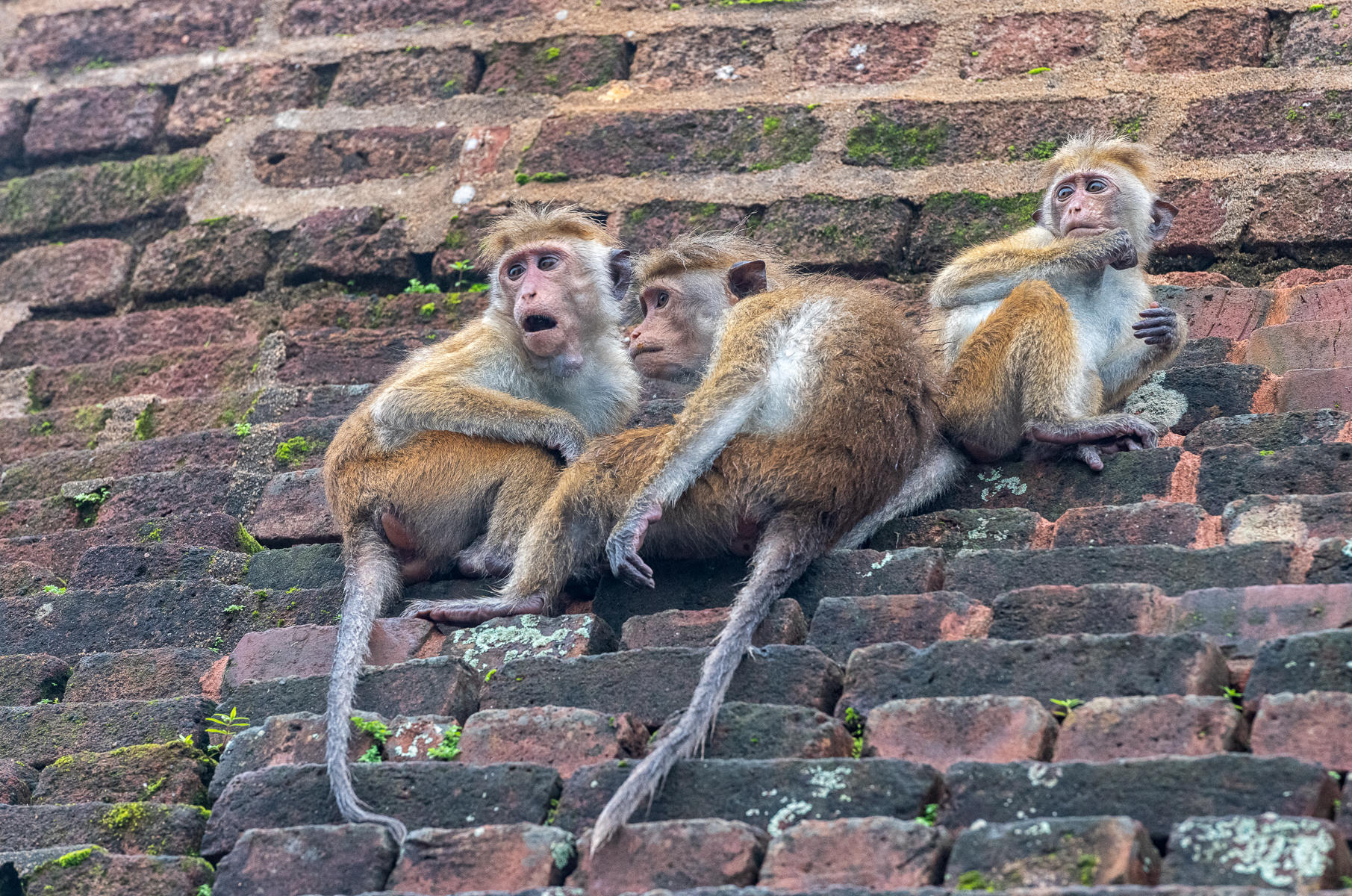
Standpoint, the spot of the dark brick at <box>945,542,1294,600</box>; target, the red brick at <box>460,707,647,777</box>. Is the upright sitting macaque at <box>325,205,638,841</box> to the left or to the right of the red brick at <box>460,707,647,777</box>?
right

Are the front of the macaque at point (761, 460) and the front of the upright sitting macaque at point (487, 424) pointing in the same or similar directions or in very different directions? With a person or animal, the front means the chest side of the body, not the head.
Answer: very different directions

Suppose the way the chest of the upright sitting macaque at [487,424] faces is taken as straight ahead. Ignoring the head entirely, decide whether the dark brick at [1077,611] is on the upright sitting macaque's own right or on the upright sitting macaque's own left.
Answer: on the upright sitting macaque's own right

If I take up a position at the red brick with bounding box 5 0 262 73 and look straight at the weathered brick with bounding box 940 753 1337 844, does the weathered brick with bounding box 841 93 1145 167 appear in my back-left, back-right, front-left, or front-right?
front-left

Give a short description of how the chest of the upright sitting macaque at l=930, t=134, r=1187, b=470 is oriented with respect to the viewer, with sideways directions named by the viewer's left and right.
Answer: facing the viewer and to the right of the viewer

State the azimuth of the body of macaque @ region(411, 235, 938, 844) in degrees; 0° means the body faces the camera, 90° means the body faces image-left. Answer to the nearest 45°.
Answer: approximately 90°

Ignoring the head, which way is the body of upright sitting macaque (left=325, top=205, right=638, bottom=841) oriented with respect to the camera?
to the viewer's right

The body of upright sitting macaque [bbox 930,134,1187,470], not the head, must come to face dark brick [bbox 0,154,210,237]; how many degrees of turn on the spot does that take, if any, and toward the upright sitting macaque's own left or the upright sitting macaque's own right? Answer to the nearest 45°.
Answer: approximately 135° to the upright sitting macaque's own right

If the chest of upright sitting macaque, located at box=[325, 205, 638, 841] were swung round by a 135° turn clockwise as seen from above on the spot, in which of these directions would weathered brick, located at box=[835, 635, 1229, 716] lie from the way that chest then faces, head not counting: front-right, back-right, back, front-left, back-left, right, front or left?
left
